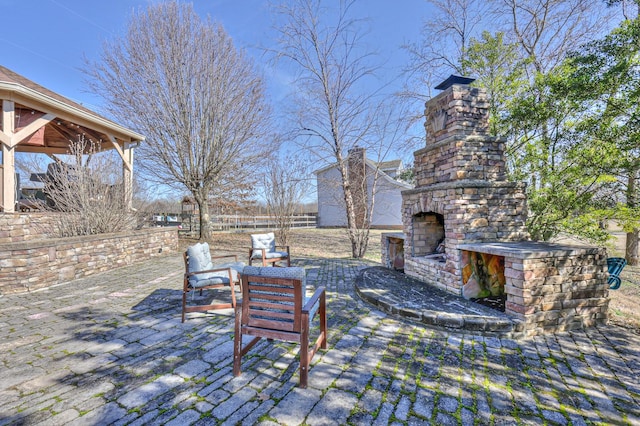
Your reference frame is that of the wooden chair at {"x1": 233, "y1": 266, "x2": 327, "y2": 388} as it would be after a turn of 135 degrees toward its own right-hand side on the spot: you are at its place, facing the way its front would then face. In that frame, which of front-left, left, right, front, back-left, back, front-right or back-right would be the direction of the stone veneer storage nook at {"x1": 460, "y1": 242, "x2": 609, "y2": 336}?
left

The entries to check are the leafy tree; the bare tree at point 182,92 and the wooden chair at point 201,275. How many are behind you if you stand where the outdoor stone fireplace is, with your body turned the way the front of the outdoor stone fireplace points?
1

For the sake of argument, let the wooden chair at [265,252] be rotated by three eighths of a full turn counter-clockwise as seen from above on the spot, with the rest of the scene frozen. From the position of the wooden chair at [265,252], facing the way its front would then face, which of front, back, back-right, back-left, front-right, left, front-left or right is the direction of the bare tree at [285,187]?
front

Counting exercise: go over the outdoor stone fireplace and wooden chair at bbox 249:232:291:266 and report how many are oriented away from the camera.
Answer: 0

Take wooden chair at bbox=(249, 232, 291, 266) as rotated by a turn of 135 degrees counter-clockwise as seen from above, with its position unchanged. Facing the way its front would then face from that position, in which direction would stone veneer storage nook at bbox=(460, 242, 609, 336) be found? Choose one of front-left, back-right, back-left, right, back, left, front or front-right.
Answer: back-right

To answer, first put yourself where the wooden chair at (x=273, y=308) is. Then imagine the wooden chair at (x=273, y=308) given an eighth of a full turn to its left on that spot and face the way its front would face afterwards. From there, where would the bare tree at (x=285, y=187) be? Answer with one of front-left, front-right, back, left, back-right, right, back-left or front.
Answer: front

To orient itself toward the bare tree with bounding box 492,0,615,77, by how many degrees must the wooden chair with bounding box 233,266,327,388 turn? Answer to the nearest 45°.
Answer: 0° — it already faces it

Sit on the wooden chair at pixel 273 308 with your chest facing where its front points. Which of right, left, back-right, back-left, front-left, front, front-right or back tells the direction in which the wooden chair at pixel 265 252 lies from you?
front-left

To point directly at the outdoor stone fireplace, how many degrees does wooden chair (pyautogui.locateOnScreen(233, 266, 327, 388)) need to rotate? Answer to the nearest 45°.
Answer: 0° — it already faces it

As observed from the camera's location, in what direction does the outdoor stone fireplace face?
facing the viewer and to the left of the viewer

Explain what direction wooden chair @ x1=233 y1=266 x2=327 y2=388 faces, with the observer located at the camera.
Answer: facing away from the viewer and to the right of the viewer

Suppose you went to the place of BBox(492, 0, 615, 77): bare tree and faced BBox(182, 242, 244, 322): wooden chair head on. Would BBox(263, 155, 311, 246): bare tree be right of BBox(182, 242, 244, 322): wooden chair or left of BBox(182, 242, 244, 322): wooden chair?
right
